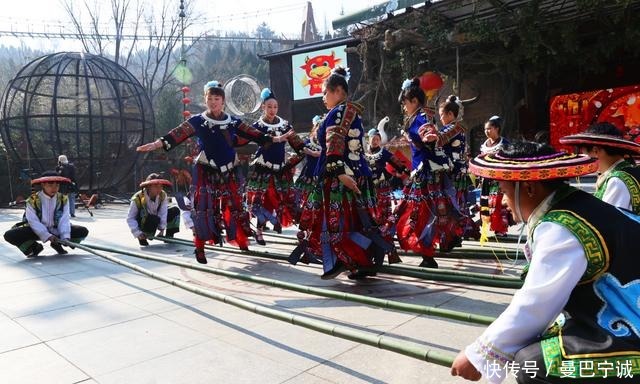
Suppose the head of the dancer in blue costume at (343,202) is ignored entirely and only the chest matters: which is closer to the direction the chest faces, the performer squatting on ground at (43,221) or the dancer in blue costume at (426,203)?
the performer squatting on ground

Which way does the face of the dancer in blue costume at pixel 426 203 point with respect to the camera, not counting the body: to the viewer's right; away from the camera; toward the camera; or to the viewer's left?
to the viewer's left

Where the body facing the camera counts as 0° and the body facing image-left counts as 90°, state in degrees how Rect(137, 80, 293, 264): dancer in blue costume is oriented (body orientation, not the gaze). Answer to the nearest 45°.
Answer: approximately 0°

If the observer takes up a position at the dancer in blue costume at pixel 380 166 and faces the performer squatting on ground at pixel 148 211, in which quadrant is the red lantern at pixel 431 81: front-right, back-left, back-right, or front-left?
back-right

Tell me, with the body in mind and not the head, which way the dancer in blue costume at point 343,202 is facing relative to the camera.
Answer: to the viewer's left

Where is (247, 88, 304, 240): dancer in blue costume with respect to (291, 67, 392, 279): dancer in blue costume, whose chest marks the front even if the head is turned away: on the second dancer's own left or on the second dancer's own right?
on the second dancer's own right

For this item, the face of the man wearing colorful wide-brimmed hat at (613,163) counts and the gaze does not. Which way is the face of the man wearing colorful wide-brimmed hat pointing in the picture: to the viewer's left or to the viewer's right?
to the viewer's left

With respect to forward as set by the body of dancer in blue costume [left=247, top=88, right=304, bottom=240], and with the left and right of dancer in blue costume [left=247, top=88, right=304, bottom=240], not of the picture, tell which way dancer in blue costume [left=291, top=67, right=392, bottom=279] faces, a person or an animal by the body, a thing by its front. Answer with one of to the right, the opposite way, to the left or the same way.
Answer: to the right

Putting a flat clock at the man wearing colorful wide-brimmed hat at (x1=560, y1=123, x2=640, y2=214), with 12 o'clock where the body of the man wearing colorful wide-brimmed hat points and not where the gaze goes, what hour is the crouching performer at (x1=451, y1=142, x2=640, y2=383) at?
The crouching performer is roughly at 9 o'clock from the man wearing colorful wide-brimmed hat.

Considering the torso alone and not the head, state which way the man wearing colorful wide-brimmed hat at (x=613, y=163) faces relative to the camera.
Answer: to the viewer's left

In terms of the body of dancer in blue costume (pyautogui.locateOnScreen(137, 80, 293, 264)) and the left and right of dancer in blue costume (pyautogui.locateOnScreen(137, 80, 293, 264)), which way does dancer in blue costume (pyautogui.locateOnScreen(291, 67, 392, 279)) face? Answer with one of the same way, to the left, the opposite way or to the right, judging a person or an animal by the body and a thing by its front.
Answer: to the right

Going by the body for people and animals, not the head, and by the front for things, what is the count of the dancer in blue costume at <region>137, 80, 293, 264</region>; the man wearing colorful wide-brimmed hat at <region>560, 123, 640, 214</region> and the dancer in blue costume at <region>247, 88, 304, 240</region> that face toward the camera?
2

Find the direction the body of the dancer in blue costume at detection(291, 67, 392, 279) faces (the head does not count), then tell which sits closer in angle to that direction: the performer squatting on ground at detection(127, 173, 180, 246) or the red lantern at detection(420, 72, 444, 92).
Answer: the performer squatting on ground
